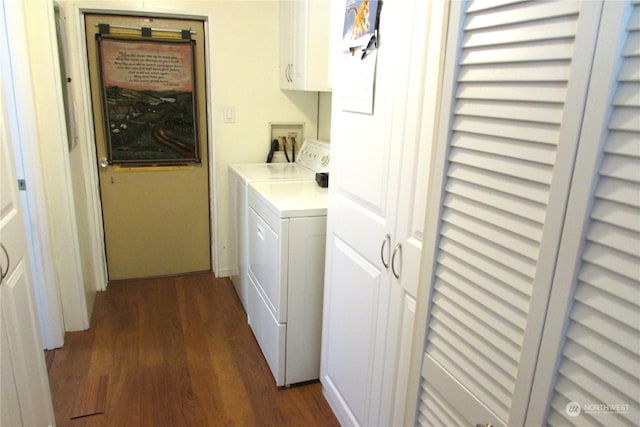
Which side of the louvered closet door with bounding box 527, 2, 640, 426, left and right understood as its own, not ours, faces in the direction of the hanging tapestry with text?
right

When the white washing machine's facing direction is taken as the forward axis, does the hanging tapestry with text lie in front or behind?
in front

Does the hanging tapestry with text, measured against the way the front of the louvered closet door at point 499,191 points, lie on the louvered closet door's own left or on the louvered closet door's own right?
on the louvered closet door's own right

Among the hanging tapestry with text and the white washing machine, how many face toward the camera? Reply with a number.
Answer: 1

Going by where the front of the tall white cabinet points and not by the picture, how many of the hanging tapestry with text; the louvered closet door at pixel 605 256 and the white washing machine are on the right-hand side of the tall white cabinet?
2

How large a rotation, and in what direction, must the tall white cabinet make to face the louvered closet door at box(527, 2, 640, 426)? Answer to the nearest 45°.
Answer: approximately 45° to its left

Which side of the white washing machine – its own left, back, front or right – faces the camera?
left

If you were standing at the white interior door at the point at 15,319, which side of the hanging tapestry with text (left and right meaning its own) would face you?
front

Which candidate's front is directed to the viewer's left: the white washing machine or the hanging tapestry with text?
the white washing machine

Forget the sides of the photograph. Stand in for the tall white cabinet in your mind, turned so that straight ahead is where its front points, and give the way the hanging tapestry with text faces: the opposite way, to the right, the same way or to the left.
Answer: to the left

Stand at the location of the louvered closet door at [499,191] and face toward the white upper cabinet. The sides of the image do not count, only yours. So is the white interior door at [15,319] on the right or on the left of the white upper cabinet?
left

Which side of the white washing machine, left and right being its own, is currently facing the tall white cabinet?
left

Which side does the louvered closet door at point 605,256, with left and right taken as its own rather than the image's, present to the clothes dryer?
right
